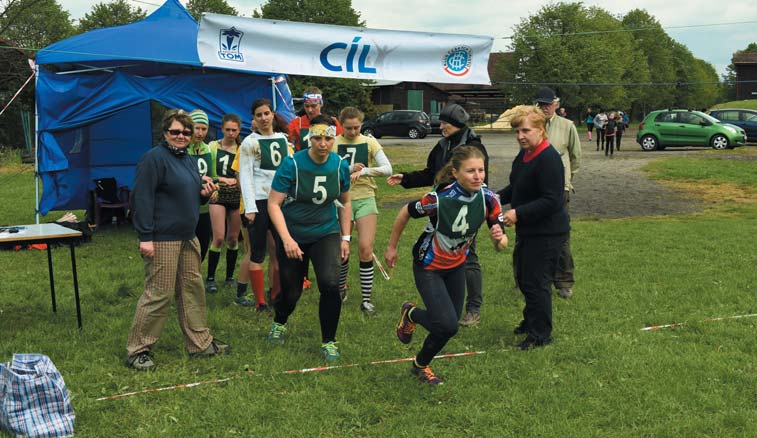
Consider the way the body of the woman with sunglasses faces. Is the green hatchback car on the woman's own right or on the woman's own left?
on the woman's own left

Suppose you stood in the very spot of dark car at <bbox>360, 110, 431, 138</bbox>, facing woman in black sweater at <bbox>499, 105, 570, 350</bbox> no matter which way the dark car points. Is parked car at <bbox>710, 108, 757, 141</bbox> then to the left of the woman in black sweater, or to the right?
left

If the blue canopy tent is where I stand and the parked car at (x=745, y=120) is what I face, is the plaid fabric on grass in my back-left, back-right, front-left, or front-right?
back-right

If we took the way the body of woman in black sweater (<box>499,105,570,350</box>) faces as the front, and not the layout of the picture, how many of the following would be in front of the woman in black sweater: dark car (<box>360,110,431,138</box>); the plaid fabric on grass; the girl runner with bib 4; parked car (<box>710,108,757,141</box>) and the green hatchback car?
2

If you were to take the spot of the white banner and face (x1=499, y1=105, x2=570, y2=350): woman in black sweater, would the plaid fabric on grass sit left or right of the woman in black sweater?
right

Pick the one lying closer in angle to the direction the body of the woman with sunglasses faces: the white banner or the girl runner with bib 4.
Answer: the girl runner with bib 4

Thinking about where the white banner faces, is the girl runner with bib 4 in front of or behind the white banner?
in front

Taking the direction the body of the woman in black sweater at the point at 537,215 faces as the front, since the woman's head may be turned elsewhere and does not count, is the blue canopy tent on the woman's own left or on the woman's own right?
on the woman's own right

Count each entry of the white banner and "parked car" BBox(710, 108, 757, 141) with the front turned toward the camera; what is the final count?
1
